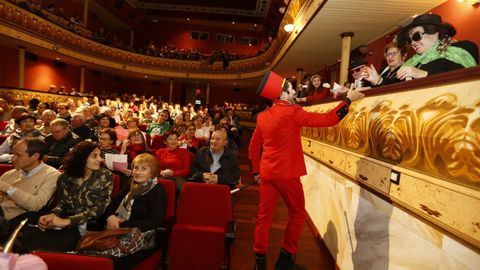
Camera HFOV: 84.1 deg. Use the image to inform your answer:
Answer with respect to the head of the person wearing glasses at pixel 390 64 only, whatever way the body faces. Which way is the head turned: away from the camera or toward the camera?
toward the camera

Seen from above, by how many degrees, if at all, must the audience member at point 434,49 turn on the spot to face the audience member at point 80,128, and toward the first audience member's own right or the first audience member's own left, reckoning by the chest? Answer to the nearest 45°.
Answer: approximately 45° to the first audience member's own right

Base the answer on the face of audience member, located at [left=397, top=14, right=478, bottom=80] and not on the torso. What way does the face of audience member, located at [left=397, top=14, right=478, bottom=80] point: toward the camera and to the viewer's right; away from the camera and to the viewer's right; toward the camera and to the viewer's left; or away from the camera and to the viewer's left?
toward the camera and to the viewer's left

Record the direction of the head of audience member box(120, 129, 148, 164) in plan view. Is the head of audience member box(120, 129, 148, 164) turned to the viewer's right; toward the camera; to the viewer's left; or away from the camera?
toward the camera

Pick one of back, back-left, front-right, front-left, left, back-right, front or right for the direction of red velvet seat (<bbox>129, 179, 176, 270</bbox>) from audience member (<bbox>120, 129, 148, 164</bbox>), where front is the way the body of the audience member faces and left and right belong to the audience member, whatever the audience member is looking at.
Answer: front

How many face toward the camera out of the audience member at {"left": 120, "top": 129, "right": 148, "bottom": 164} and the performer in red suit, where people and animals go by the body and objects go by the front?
1

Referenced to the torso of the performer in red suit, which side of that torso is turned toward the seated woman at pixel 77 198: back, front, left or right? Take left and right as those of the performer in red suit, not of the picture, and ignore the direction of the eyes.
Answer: back

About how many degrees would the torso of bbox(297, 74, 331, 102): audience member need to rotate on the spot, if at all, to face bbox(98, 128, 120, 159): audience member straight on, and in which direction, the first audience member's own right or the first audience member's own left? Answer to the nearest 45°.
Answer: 0° — they already face them

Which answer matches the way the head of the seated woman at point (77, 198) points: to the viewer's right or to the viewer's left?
to the viewer's right

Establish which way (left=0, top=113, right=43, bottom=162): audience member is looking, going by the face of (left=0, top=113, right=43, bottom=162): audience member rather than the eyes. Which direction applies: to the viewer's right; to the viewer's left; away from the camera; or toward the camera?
toward the camera

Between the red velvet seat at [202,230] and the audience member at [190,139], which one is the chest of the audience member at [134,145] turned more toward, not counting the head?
the red velvet seat

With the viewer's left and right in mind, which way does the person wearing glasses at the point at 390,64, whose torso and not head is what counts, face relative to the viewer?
facing the viewer and to the left of the viewer

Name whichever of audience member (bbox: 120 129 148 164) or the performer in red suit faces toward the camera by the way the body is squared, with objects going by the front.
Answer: the audience member

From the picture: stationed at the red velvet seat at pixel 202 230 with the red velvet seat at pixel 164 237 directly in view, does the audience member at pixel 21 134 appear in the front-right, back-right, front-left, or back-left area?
front-right

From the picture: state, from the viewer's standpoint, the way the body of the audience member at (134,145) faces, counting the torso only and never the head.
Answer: toward the camera

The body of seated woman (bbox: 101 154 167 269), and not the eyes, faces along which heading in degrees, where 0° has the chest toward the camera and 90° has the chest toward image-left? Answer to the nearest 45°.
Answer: approximately 45°

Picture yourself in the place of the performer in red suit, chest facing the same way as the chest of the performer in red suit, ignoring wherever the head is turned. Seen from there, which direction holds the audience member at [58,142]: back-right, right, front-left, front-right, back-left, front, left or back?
back-left
